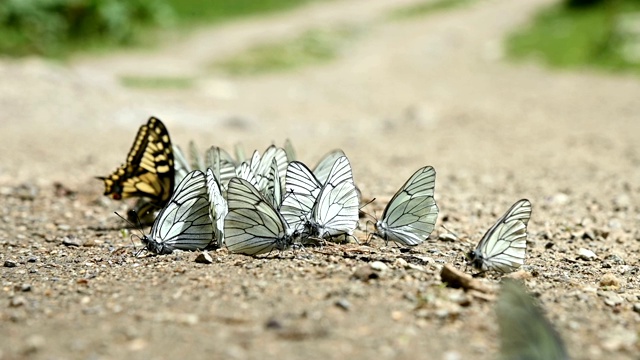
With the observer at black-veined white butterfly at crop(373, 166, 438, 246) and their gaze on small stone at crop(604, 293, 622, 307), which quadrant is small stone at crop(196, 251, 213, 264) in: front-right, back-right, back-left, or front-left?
back-right

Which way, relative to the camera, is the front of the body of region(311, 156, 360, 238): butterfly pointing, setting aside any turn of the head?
to the viewer's left

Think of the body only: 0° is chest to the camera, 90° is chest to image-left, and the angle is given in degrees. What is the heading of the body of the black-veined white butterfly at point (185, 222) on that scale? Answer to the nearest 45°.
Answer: approximately 90°

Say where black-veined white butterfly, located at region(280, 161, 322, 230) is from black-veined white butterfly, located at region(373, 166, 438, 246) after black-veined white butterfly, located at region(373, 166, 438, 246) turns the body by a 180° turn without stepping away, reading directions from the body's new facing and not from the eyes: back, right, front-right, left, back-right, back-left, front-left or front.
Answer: back

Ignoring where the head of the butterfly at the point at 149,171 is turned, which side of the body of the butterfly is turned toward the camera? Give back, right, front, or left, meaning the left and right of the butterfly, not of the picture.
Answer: right

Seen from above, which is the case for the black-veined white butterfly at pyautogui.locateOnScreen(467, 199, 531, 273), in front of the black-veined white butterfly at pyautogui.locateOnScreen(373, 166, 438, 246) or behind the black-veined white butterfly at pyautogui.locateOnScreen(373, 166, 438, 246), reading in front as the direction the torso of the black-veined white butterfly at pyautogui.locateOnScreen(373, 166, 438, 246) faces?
behind

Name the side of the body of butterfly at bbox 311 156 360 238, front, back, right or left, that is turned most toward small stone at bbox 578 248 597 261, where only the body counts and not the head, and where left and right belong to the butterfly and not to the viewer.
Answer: back

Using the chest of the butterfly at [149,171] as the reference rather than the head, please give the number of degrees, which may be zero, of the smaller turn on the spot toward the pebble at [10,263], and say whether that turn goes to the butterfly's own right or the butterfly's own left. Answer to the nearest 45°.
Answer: approximately 135° to the butterfly's own right

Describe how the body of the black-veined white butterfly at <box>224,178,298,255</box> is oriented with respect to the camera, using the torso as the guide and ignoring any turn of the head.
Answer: to the viewer's right

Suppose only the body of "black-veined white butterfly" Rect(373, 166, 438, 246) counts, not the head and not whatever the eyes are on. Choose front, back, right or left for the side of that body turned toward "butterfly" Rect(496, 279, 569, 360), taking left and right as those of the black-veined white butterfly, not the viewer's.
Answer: left

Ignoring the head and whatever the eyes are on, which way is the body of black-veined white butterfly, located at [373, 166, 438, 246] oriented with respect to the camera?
to the viewer's left

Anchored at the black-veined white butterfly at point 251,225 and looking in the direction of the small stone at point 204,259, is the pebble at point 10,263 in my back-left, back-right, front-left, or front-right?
front-right
